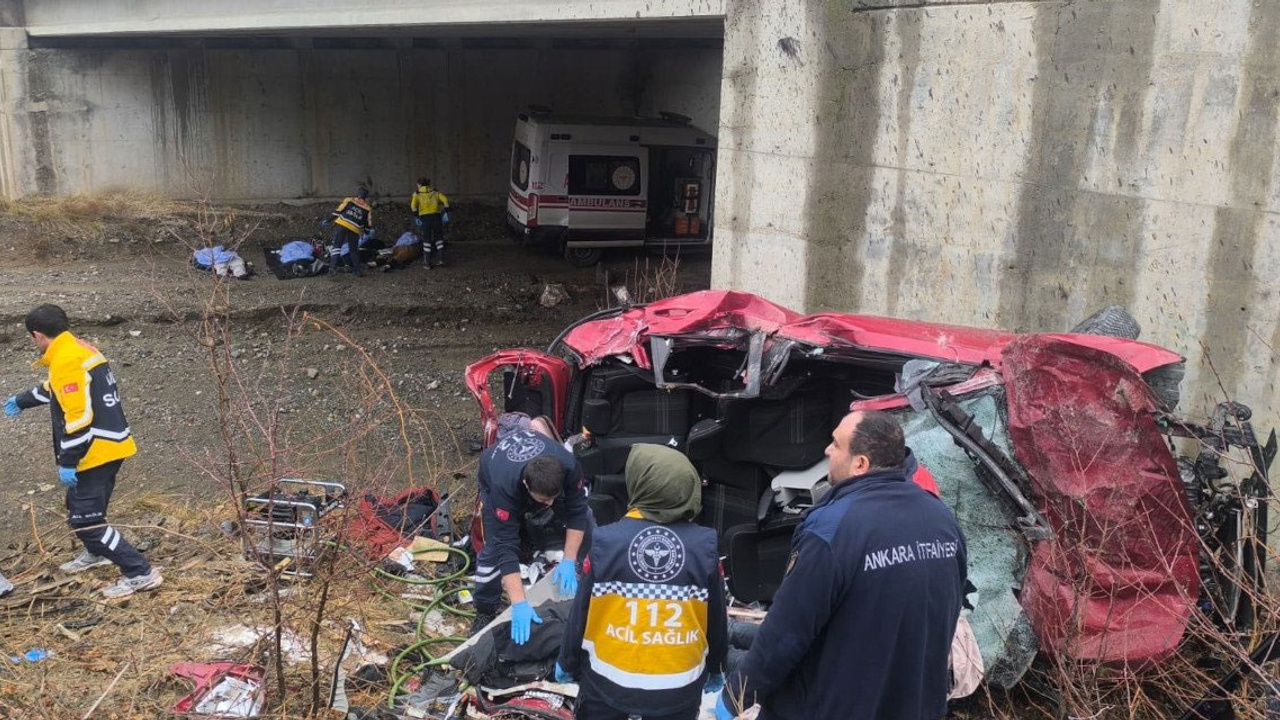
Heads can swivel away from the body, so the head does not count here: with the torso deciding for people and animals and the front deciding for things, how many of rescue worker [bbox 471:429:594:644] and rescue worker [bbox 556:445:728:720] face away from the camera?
1

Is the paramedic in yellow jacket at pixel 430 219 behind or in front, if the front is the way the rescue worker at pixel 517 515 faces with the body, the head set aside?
behind

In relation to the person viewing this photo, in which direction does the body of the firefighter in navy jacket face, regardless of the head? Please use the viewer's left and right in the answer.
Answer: facing away from the viewer and to the left of the viewer

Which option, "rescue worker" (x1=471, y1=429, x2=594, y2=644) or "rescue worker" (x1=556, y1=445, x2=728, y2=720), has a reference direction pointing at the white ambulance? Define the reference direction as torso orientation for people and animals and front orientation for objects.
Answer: "rescue worker" (x1=556, y1=445, x2=728, y2=720)

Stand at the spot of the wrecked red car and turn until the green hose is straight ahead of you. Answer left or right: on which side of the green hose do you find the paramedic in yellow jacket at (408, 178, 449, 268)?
right

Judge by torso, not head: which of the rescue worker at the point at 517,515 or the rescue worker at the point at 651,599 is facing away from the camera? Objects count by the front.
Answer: the rescue worker at the point at 651,599

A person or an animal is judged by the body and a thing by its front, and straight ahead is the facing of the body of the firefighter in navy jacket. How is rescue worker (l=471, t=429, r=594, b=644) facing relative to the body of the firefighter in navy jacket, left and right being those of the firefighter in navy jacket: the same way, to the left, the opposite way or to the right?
the opposite way

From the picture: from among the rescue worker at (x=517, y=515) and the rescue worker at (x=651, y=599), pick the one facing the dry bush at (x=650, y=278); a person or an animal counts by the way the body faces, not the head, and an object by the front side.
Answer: the rescue worker at (x=651, y=599)

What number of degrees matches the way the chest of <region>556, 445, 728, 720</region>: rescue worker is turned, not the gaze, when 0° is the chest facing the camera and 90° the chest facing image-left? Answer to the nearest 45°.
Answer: approximately 180°

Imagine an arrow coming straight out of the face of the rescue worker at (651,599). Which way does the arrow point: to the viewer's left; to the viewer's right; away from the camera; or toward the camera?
away from the camera

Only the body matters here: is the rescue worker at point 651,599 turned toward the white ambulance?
yes
